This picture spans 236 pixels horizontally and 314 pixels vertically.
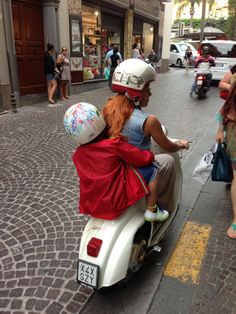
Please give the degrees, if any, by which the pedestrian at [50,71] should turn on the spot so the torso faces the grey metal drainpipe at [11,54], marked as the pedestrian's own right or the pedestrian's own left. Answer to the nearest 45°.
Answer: approximately 135° to the pedestrian's own right

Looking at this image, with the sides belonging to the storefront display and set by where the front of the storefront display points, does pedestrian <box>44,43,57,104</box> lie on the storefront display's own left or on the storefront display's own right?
on the storefront display's own right

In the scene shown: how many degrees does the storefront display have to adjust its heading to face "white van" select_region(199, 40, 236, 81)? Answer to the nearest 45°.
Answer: approximately 45° to its left

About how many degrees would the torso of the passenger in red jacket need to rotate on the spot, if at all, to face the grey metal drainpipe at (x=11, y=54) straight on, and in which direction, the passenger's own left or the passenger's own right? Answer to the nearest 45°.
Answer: approximately 45° to the passenger's own left

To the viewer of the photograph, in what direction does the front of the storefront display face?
facing the viewer and to the right of the viewer
